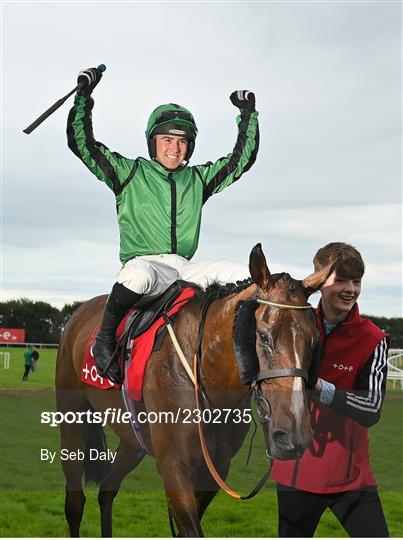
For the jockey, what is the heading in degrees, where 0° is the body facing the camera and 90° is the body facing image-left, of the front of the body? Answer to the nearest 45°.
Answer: approximately 315°

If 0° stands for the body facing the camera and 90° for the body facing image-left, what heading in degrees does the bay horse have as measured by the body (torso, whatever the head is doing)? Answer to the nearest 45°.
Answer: approximately 315°

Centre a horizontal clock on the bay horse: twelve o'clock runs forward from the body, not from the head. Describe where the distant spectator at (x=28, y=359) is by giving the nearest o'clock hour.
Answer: The distant spectator is roughly at 7 o'clock from the bay horse.
